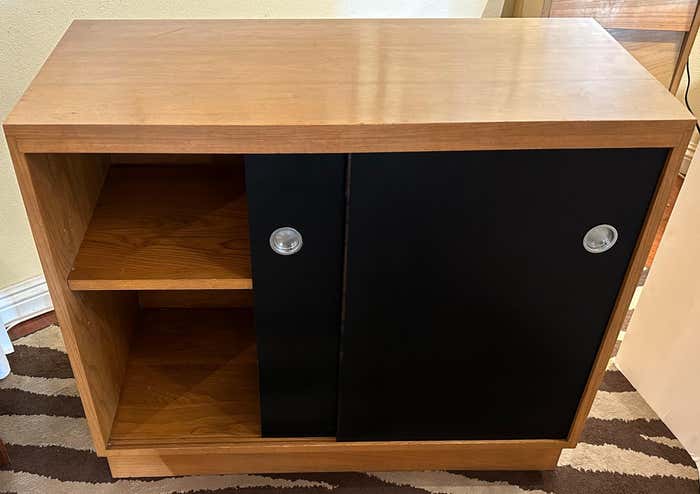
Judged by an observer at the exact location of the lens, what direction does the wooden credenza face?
facing the viewer

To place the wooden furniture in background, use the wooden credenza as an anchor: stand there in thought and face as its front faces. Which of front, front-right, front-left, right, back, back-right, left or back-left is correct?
back-left
